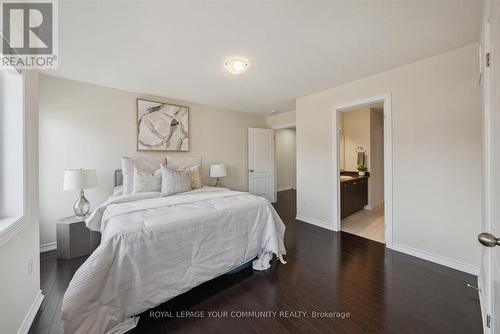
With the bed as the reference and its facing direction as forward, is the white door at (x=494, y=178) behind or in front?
in front

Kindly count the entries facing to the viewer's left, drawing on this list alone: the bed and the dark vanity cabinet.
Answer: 0

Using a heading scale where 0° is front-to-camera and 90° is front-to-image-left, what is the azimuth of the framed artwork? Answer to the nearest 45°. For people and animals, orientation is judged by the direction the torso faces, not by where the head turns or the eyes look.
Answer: approximately 315°

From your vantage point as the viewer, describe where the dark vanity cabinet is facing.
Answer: facing the viewer and to the right of the viewer

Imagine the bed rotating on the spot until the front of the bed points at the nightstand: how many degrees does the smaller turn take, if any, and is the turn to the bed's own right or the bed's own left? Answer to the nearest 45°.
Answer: approximately 180°

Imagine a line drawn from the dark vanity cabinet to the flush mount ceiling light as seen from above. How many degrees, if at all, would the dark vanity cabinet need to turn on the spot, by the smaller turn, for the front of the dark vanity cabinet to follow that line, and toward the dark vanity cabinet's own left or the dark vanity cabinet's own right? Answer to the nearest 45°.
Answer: approximately 90° to the dark vanity cabinet's own right
